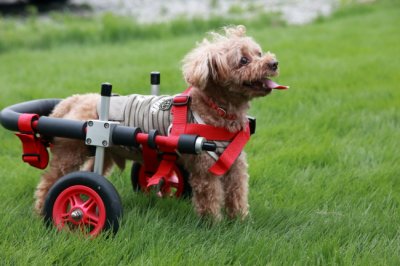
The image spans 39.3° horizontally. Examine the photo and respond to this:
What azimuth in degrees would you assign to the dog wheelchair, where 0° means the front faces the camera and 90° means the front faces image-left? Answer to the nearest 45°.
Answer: approximately 315°
